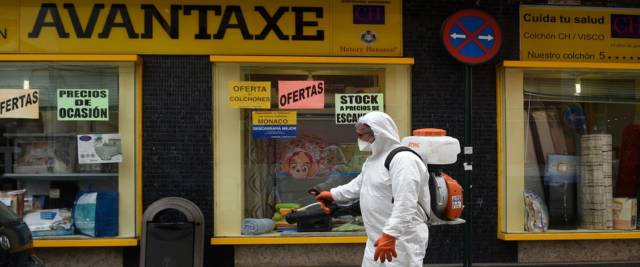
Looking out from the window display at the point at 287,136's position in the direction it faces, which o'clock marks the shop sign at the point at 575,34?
The shop sign is roughly at 9 o'clock from the window display.

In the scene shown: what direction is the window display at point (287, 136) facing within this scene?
toward the camera

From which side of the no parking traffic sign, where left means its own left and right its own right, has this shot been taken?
front

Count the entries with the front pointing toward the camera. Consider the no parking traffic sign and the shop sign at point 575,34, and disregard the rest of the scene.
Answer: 2

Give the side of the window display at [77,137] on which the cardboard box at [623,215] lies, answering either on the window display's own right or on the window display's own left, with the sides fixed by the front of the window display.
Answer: on the window display's own left

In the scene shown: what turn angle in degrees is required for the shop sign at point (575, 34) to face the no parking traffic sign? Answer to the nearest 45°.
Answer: approximately 45° to its right

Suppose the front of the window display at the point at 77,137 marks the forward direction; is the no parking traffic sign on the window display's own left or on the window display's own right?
on the window display's own left

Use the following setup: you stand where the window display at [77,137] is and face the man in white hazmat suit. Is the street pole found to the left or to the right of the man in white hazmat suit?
left

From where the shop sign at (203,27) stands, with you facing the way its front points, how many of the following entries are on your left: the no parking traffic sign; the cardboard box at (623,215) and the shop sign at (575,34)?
3

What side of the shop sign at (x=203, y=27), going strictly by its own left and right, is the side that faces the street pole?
left

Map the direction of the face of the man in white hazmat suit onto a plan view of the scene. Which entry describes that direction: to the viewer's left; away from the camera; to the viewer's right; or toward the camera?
to the viewer's left

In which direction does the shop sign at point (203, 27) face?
toward the camera
